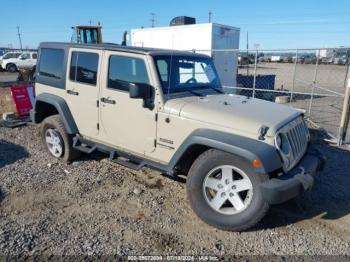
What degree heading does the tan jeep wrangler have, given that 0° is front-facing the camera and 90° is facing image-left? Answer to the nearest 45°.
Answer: approximately 315°

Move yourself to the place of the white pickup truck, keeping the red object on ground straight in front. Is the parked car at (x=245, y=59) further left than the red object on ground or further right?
left

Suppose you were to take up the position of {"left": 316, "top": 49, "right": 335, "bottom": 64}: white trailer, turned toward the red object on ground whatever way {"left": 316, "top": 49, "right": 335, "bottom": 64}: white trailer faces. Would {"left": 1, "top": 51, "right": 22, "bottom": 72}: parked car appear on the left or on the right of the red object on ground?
right

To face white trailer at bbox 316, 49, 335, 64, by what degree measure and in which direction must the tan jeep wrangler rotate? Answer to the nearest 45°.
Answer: approximately 90° to its left

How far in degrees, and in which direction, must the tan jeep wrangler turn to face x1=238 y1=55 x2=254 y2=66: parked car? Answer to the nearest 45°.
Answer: approximately 135° to its left

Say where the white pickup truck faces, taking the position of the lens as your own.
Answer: facing to the left of the viewer

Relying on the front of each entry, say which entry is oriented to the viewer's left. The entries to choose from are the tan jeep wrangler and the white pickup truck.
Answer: the white pickup truck

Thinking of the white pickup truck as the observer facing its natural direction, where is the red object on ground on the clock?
The red object on ground is roughly at 9 o'clock from the white pickup truck.

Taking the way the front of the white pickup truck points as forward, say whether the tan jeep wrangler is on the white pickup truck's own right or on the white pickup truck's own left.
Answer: on the white pickup truck's own left

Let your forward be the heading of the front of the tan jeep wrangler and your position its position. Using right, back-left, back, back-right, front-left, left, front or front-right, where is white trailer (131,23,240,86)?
back-left

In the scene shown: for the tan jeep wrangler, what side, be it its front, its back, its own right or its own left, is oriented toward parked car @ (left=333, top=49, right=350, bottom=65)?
left

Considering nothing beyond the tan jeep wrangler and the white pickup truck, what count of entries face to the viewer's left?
1

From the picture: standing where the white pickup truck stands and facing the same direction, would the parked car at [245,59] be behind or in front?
behind
